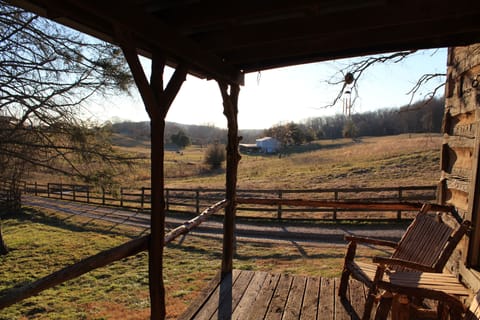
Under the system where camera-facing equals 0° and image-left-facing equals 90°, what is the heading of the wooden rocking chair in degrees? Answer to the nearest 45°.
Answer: approximately 45°

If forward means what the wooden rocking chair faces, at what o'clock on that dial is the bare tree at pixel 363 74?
The bare tree is roughly at 4 o'clock from the wooden rocking chair.

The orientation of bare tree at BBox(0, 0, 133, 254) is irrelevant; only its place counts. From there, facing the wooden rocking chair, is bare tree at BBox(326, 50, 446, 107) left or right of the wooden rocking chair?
left

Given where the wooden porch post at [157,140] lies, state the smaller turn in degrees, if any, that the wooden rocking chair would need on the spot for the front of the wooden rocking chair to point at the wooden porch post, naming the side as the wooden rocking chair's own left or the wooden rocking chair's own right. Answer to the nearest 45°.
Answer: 0° — it already faces it

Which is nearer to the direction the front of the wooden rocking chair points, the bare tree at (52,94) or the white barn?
the bare tree

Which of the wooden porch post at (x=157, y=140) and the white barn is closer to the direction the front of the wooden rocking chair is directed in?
the wooden porch post

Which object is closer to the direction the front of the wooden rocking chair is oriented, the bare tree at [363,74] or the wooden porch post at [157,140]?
the wooden porch post

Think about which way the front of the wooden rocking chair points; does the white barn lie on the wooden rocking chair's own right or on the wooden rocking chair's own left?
on the wooden rocking chair's own right

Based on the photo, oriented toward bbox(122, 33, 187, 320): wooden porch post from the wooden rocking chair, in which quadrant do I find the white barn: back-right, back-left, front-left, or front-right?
back-right

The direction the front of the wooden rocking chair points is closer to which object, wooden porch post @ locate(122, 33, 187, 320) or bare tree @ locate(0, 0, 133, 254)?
the wooden porch post

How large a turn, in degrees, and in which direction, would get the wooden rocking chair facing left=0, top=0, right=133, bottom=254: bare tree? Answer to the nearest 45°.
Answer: approximately 45° to its right

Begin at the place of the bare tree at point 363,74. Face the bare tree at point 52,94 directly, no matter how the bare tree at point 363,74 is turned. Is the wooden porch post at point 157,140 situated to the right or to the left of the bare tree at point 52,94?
left
